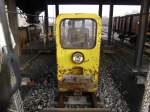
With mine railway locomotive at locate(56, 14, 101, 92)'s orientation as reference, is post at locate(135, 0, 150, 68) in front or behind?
behind

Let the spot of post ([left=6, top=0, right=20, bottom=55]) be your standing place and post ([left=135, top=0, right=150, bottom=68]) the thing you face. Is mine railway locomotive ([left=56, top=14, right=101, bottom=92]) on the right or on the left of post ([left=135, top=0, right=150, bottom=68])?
right

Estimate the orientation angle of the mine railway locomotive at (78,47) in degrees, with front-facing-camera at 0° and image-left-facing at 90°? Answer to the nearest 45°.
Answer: approximately 0°

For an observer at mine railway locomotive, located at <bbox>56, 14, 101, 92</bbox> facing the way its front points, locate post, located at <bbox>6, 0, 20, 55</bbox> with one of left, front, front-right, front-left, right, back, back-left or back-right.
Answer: back-right

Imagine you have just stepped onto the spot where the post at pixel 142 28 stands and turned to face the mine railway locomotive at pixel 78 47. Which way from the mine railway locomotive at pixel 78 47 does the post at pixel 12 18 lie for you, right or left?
right
